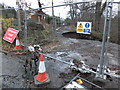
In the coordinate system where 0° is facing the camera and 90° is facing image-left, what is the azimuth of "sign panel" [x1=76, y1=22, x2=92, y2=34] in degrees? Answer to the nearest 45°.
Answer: approximately 0°

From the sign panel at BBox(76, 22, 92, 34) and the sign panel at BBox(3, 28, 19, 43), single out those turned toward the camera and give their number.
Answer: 2

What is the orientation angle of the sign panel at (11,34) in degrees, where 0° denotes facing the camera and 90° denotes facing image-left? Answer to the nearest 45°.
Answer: approximately 0°

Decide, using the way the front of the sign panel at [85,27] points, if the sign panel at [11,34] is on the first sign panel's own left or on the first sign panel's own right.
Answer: on the first sign panel's own right
